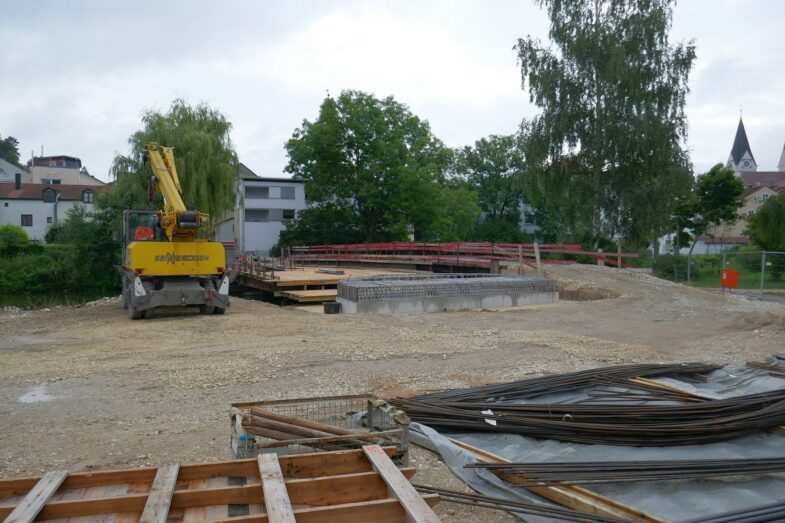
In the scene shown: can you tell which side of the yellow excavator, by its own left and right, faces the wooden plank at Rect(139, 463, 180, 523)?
back

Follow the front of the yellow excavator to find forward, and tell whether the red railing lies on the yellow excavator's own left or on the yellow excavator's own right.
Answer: on the yellow excavator's own right

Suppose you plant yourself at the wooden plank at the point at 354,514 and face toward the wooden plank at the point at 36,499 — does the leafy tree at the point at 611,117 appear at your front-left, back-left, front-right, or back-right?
back-right

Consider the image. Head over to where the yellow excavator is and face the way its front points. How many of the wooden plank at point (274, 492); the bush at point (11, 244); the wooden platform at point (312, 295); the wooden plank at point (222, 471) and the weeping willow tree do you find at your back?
2

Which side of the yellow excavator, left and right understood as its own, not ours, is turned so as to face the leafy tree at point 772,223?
right

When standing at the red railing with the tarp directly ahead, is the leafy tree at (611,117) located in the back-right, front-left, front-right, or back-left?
back-left

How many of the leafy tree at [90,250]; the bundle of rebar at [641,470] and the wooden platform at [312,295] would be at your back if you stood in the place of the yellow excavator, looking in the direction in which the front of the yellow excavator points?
1

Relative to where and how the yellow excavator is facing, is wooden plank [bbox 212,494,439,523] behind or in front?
behind

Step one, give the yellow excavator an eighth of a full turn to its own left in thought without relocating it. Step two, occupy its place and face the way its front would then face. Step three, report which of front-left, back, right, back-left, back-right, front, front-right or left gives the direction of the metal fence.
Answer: back-right

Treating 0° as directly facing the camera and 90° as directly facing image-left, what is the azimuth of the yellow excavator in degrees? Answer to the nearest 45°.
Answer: approximately 180°

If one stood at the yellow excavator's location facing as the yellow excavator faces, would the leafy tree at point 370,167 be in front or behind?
in front

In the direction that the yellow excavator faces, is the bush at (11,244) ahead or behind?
ahead

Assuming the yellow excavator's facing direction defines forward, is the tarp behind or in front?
behind

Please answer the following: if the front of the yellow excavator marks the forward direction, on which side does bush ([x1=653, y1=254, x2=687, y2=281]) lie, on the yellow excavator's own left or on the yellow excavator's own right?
on the yellow excavator's own right
